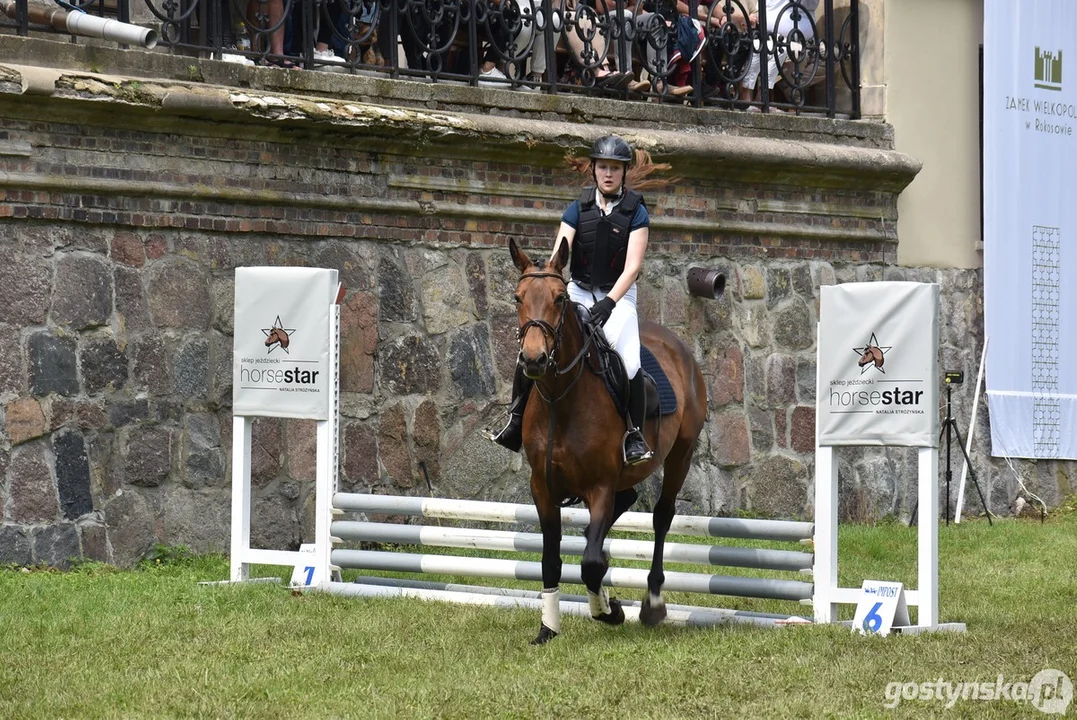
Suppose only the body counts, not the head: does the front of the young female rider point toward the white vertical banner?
no

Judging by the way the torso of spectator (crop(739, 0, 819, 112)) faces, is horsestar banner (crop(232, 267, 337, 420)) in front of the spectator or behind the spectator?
in front

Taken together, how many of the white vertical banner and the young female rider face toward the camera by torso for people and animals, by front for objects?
2

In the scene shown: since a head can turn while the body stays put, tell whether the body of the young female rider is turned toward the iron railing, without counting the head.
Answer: no

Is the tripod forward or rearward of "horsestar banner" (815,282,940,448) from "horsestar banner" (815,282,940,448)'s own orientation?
rearward

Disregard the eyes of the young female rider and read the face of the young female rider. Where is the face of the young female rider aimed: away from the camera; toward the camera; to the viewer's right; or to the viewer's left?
toward the camera

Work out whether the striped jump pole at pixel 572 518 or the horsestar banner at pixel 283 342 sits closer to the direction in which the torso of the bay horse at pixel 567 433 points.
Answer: the horsestar banner

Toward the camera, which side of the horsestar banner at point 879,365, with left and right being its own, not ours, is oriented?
front

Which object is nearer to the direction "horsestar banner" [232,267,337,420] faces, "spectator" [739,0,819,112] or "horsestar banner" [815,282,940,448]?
the horsestar banner

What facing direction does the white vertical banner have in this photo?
toward the camera

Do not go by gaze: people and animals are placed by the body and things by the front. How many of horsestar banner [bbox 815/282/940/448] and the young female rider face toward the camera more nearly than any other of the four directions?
2

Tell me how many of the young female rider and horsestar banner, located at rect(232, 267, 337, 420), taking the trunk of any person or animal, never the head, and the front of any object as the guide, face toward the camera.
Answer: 2

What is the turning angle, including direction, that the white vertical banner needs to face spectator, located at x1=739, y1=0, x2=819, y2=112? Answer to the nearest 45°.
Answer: approximately 45° to its right

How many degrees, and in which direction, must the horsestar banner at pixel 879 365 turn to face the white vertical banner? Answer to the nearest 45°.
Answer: approximately 180°

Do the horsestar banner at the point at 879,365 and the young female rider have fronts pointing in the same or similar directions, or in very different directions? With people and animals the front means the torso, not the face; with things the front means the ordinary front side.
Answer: same or similar directions
